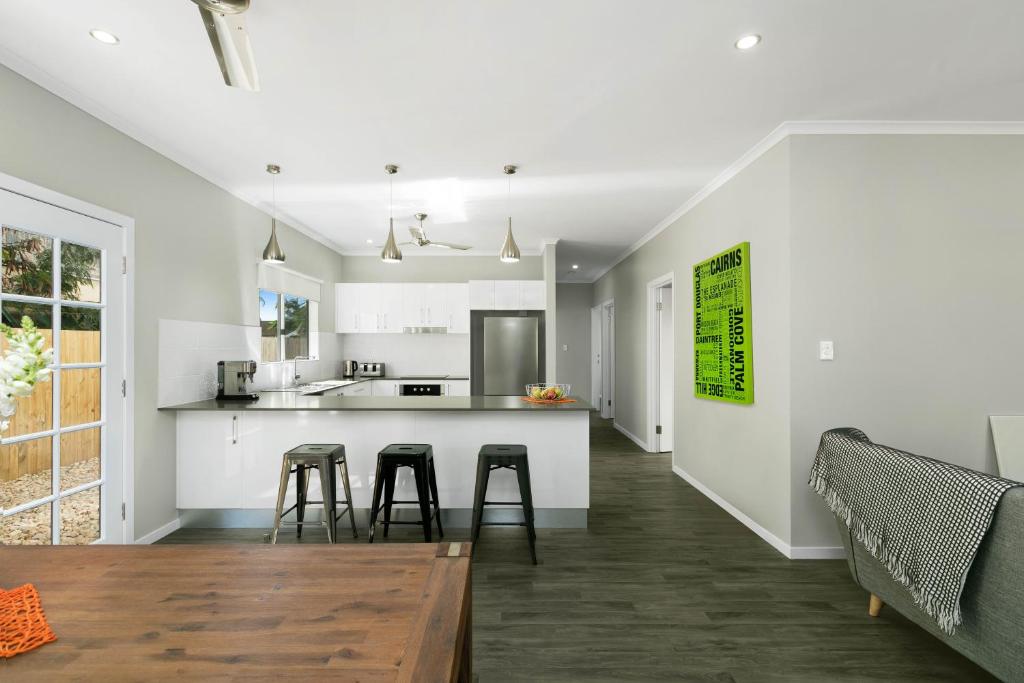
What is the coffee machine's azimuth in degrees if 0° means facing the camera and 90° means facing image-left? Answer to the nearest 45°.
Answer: approximately 270°

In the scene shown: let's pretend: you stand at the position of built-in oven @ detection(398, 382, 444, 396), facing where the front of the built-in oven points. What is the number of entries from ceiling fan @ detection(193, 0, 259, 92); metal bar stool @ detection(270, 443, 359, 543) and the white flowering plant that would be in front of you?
3

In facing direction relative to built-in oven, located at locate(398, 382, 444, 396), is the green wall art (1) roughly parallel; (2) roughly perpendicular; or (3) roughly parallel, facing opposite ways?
roughly perpendicular

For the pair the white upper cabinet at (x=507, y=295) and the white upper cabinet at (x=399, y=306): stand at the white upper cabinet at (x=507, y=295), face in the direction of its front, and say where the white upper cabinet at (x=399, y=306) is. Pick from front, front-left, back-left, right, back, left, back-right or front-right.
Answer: right

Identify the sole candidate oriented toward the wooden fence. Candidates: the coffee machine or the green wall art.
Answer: the green wall art

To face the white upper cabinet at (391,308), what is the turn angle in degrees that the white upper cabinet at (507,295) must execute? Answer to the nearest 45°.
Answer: approximately 90° to its right

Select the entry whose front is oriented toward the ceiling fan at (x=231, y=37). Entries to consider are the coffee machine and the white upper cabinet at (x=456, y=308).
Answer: the white upper cabinet

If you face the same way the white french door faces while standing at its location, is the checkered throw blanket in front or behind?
in front

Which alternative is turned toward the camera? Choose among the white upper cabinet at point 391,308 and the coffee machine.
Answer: the white upper cabinet

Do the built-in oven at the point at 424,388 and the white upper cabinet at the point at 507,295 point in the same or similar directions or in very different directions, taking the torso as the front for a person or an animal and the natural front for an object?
same or similar directions

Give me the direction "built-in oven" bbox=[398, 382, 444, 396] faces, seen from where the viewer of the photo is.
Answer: facing the viewer

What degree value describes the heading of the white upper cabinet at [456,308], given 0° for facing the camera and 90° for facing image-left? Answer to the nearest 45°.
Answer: approximately 0°

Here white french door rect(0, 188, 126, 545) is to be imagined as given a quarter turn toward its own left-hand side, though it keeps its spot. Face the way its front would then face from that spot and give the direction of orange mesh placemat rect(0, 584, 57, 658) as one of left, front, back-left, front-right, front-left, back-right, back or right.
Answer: back-right

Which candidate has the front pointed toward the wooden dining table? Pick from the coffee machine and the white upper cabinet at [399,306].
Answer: the white upper cabinet

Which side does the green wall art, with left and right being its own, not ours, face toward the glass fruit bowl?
front

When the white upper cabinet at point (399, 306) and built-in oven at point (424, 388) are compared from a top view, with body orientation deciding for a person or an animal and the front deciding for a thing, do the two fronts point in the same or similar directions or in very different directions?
same or similar directions

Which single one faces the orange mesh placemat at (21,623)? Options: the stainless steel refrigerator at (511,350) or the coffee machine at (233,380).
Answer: the stainless steel refrigerator

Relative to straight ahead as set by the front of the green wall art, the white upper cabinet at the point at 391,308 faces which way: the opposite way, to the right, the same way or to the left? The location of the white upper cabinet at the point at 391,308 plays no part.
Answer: to the left
